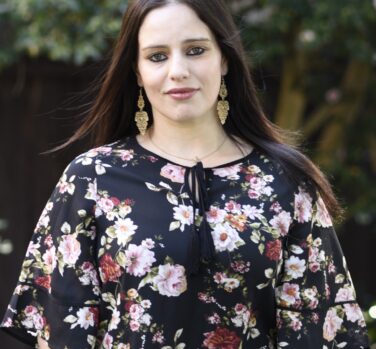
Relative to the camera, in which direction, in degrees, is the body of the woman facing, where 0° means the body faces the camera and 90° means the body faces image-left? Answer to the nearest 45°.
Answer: approximately 0°
